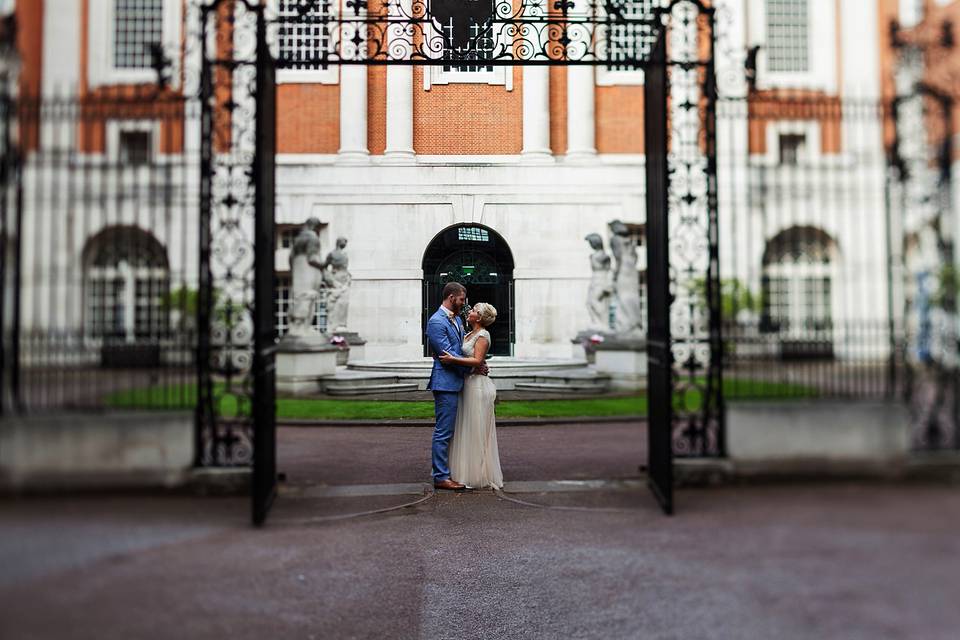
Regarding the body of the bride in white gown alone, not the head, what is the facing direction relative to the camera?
to the viewer's left

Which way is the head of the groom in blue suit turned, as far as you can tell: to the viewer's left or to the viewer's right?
to the viewer's right

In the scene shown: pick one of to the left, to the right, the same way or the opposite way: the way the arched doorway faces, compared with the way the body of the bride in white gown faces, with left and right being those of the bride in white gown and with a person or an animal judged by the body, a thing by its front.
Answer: to the left

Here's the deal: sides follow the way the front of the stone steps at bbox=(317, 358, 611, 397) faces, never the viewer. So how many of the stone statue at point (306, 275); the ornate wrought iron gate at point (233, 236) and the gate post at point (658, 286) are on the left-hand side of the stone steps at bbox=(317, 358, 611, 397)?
1

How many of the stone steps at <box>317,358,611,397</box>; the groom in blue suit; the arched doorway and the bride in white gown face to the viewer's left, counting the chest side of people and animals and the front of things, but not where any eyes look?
1

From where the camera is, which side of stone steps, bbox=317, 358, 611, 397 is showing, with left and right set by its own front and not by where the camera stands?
front

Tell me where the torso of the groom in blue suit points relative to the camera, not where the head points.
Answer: to the viewer's right

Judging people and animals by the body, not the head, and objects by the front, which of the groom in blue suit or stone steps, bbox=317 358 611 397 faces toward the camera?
the stone steps

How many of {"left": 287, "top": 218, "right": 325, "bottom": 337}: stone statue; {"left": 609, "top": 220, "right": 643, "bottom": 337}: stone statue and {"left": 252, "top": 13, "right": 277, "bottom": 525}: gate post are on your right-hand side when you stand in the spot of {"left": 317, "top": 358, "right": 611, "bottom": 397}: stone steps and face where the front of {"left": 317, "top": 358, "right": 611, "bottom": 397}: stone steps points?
1

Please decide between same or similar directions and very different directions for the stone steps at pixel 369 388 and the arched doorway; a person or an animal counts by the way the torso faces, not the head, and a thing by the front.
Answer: same or similar directions

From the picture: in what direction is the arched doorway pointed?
toward the camera

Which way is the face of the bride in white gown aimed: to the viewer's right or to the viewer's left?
to the viewer's left

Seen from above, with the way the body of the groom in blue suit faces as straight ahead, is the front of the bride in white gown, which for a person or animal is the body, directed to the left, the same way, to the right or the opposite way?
the opposite way

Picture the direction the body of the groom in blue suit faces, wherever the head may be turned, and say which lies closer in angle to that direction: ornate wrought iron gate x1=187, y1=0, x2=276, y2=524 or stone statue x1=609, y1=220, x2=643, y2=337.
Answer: the stone statue

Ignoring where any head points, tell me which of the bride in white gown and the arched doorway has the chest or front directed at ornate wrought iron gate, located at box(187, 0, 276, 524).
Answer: the bride in white gown
